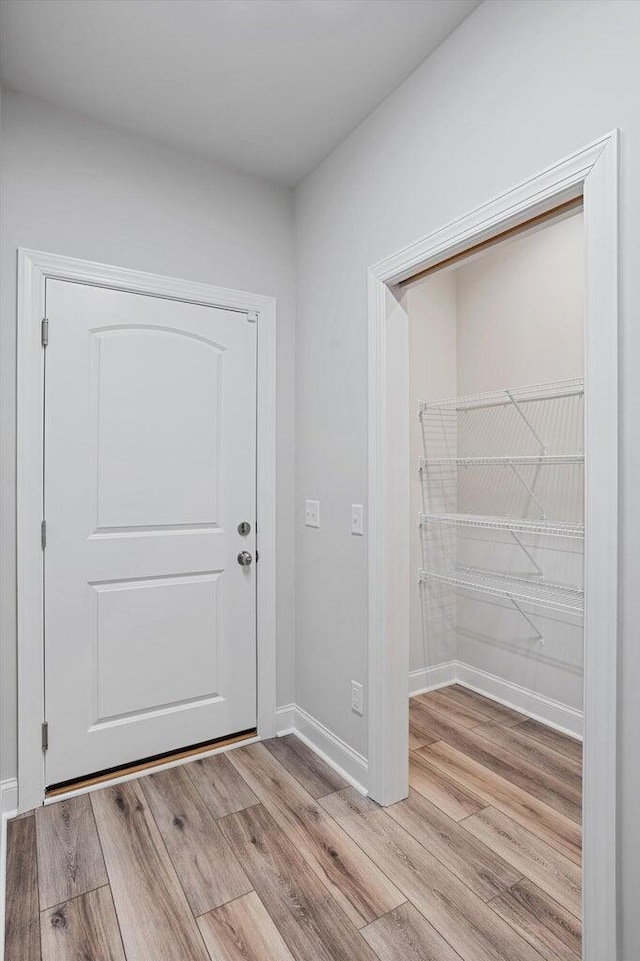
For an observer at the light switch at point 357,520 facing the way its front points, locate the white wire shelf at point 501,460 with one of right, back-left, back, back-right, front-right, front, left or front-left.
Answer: back

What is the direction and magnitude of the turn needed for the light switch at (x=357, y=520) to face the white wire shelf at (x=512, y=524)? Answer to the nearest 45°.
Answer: approximately 180°

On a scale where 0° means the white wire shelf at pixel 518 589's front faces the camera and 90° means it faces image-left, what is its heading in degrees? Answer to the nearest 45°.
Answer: approximately 45°

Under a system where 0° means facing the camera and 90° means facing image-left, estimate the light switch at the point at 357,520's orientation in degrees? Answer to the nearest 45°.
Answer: approximately 45°

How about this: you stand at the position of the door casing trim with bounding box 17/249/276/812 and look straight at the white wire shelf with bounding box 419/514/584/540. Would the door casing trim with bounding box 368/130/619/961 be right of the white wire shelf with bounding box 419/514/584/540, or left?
right

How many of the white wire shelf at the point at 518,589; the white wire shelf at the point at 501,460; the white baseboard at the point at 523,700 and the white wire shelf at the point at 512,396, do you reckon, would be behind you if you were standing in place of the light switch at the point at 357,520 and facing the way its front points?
4

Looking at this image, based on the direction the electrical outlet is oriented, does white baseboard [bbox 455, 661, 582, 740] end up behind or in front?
behind

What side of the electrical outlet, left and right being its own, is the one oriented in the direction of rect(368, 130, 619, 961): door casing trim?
left
